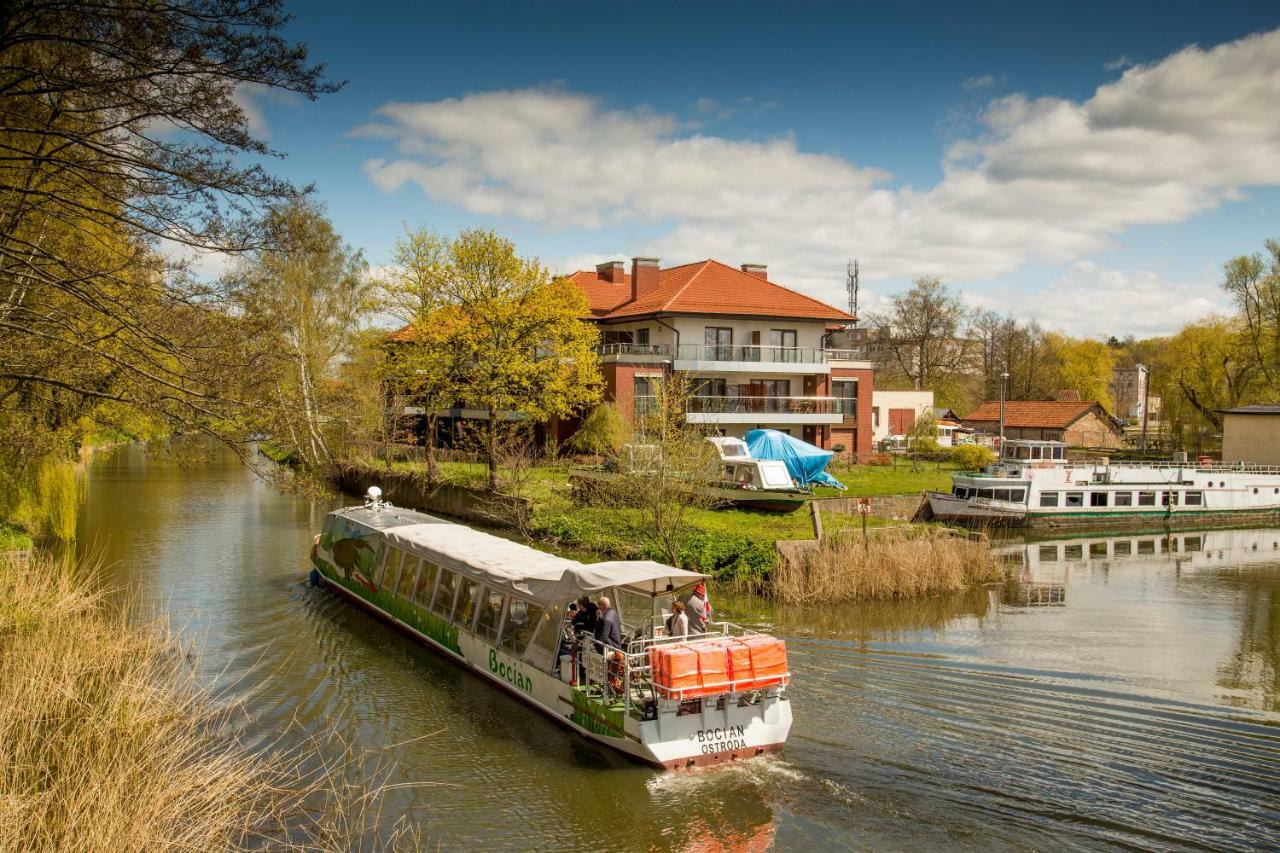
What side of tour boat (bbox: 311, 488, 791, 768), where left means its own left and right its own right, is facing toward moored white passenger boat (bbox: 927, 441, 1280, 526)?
right

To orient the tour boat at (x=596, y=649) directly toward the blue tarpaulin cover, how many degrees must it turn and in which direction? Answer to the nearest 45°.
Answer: approximately 45° to its right

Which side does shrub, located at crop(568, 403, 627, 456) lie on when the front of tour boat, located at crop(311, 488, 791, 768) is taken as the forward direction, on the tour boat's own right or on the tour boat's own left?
on the tour boat's own right

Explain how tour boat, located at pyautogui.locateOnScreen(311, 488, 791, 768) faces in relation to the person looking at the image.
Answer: facing away from the viewer and to the left of the viewer
